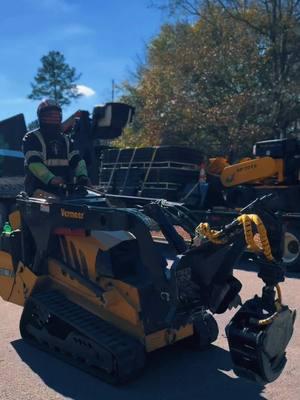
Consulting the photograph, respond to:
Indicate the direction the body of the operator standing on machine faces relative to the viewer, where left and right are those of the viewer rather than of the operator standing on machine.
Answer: facing the viewer and to the right of the viewer

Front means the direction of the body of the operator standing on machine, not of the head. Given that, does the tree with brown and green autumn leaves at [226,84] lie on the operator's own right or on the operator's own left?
on the operator's own left

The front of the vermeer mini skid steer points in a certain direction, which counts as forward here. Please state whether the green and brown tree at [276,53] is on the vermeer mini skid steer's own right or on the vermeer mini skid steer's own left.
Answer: on the vermeer mini skid steer's own left

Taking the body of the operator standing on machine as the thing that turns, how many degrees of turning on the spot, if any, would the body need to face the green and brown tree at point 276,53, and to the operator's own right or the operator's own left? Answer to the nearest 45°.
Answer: approximately 90° to the operator's own left
